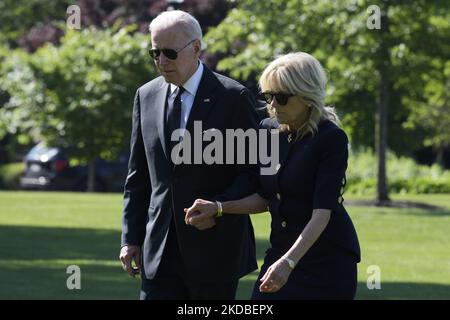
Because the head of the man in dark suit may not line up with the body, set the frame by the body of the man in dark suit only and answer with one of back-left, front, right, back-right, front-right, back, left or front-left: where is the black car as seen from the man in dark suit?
back-right

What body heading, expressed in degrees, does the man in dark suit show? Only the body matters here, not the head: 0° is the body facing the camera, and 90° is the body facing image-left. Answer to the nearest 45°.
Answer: approximately 45°

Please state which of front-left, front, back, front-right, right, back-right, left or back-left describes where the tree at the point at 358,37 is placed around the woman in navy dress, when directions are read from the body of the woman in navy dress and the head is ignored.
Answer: back-right

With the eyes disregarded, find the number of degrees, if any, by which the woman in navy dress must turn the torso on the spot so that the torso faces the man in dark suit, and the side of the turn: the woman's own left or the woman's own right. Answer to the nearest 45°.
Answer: approximately 90° to the woman's own right

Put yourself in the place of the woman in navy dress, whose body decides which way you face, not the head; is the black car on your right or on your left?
on your right

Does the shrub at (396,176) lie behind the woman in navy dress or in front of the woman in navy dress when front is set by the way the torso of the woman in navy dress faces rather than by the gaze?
behind

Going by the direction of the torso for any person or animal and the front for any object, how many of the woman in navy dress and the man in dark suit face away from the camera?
0

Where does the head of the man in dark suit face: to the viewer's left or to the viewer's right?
to the viewer's left

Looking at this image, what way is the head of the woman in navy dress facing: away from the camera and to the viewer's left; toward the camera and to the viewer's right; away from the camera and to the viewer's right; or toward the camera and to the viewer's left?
toward the camera and to the viewer's left

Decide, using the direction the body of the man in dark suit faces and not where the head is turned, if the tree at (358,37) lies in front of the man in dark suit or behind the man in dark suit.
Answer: behind
